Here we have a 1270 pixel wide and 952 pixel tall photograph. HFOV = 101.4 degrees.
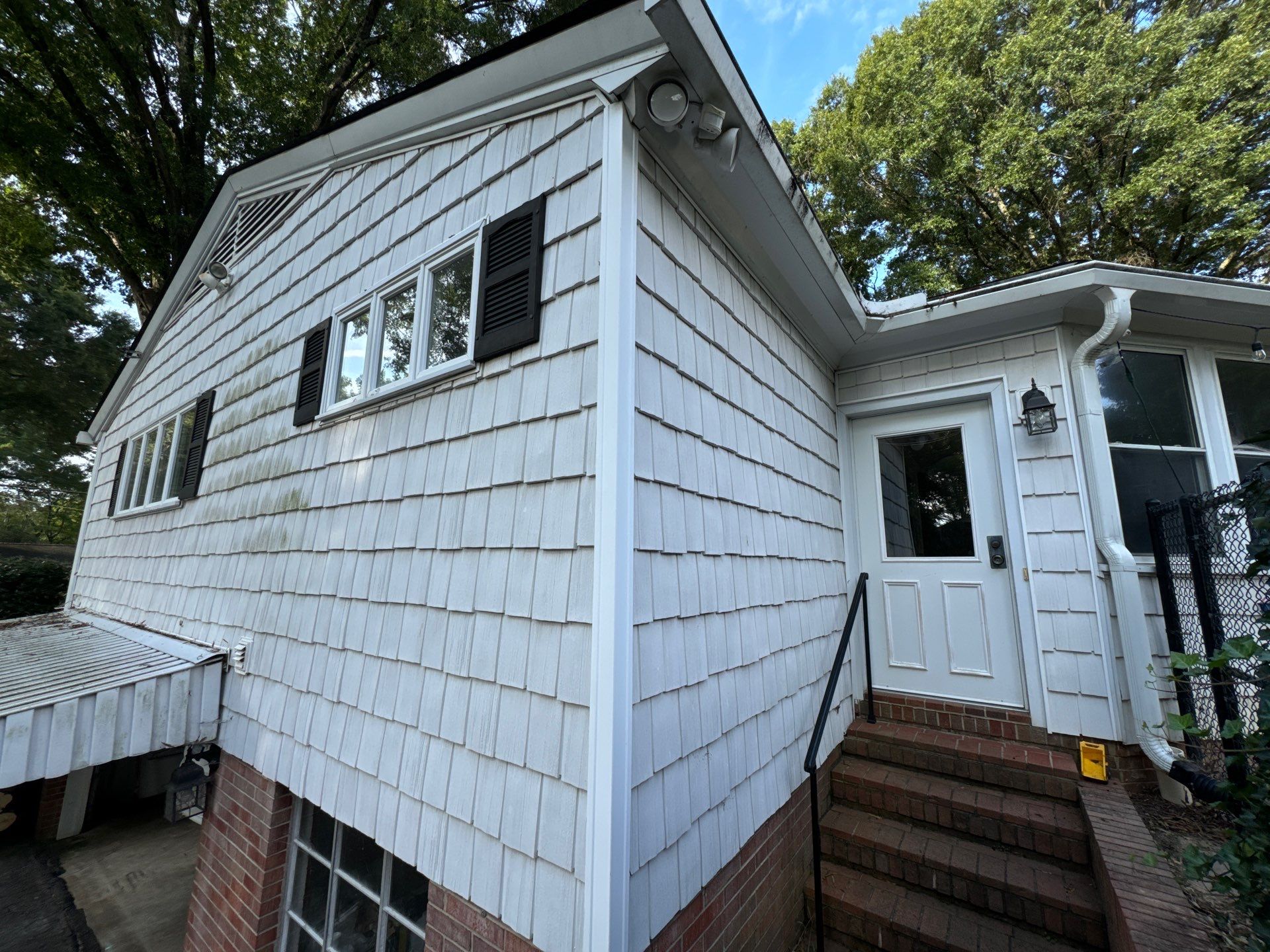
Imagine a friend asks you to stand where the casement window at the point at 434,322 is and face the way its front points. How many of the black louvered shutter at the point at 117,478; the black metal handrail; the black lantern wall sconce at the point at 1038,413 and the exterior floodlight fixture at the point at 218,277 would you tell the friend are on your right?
2

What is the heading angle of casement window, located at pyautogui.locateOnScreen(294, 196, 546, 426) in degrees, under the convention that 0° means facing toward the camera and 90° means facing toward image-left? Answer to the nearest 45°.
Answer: approximately 45°

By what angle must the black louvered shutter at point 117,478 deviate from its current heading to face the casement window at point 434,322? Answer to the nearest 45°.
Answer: approximately 45° to its left

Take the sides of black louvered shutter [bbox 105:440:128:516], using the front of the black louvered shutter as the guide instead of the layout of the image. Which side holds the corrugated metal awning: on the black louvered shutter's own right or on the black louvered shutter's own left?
on the black louvered shutter's own left

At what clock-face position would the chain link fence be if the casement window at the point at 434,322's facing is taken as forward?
The chain link fence is roughly at 8 o'clock from the casement window.

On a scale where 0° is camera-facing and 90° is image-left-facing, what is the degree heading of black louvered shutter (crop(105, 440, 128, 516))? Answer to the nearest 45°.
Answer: approximately 45°

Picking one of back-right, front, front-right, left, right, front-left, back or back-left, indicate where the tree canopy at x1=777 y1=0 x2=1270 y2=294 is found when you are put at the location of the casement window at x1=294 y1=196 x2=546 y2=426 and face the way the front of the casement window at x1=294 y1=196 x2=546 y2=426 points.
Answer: back-left

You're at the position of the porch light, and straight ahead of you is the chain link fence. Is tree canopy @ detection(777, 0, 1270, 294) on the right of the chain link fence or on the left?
left

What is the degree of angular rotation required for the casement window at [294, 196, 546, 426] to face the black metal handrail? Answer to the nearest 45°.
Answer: approximately 135° to its left

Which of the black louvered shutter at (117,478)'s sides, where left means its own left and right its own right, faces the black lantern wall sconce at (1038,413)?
left
